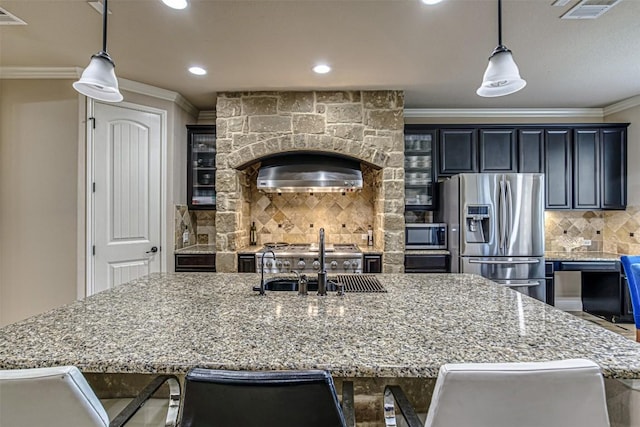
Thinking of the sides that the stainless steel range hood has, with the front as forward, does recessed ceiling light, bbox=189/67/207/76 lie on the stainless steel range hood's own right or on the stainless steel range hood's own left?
on the stainless steel range hood's own right

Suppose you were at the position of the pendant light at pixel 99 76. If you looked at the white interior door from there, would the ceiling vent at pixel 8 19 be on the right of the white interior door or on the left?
left

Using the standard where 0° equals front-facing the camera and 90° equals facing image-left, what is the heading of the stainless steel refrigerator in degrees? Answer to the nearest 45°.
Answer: approximately 0°

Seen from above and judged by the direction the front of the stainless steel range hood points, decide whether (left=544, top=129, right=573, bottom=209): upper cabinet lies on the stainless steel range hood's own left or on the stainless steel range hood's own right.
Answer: on the stainless steel range hood's own left

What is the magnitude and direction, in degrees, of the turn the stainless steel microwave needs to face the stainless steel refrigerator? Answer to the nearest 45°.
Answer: approximately 90° to its left

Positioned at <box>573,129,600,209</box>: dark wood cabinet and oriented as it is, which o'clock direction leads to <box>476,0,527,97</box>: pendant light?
The pendant light is roughly at 12 o'clock from the dark wood cabinet.

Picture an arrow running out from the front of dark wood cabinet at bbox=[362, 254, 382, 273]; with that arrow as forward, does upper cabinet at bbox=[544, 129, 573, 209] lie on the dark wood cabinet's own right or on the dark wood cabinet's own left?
on the dark wood cabinet's own left

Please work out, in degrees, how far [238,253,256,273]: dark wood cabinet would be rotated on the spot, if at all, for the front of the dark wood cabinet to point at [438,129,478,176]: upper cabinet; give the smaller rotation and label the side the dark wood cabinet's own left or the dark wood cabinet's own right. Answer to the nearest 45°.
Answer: approximately 90° to the dark wood cabinet's own left

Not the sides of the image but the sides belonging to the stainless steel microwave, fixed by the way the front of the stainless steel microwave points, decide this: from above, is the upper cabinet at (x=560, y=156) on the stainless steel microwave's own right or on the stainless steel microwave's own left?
on the stainless steel microwave's own left

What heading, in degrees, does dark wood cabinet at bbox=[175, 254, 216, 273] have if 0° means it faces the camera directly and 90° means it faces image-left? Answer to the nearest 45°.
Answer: approximately 0°
